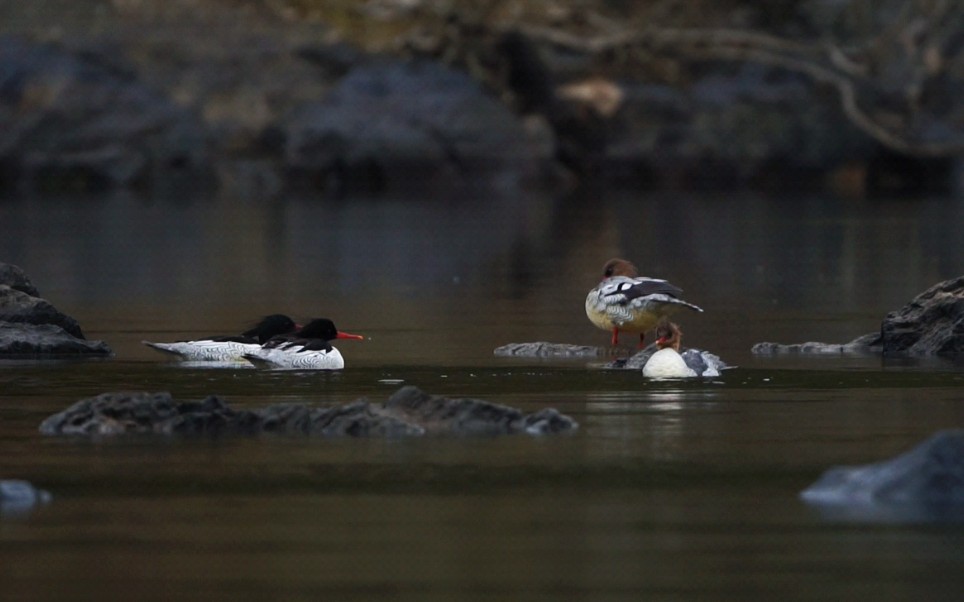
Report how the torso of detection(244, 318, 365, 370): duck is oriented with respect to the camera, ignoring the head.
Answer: to the viewer's right

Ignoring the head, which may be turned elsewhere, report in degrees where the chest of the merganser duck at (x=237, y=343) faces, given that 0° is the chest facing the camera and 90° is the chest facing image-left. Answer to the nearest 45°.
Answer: approximately 270°

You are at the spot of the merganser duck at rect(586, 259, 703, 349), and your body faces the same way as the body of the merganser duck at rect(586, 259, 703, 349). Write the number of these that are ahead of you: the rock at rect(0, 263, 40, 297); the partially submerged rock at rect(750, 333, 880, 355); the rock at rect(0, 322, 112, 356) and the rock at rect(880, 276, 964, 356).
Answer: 2

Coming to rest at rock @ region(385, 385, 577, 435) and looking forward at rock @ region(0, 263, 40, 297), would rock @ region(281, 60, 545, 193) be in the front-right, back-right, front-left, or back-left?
front-right

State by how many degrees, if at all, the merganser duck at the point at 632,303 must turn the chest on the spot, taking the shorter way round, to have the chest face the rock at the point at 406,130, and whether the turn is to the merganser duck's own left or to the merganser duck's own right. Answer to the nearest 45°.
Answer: approximately 90° to the merganser duck's own right

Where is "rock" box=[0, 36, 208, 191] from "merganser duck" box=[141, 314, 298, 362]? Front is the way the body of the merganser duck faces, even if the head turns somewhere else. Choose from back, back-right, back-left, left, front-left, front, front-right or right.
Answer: left

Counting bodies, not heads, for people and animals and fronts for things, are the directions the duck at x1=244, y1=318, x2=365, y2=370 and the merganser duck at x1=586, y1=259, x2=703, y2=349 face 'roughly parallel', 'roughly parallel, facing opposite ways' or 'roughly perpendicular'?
roughly parallel, facing opposite ways

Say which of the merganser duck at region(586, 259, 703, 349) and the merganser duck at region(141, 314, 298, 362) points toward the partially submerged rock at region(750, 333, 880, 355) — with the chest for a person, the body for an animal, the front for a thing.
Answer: the merganser duck at region(141, 314, 298, 362)

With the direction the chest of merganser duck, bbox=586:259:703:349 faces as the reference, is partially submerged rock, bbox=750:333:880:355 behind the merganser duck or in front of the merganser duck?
behind

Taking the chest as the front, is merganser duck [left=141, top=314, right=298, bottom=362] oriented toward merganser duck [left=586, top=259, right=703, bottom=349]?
yes

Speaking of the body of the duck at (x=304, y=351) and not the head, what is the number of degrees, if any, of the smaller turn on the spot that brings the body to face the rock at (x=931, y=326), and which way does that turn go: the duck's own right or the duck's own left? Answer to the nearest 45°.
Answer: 0° — it already faces it

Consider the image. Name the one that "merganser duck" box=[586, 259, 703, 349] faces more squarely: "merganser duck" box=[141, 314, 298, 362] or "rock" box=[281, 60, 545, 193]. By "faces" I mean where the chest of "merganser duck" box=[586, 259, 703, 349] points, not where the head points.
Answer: the merganser duck

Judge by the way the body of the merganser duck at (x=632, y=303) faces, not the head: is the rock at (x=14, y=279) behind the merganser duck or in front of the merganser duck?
in front

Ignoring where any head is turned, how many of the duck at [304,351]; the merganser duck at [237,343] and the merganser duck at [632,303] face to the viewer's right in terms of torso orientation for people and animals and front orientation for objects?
2

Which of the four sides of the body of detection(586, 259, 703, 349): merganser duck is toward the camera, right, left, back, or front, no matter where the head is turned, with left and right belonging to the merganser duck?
left

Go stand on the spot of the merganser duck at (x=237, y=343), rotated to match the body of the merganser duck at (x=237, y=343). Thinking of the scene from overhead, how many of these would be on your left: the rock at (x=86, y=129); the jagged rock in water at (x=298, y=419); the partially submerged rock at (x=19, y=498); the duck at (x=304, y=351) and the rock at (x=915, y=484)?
1

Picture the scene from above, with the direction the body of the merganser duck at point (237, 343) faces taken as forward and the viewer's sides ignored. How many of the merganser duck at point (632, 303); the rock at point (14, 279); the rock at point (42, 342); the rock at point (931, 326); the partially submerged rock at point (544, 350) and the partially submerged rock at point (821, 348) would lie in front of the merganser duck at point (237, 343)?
4

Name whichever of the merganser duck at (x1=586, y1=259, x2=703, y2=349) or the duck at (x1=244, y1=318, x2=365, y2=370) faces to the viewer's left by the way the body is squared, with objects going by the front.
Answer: the merganser duck

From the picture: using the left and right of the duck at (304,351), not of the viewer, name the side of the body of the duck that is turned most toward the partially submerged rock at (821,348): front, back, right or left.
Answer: front

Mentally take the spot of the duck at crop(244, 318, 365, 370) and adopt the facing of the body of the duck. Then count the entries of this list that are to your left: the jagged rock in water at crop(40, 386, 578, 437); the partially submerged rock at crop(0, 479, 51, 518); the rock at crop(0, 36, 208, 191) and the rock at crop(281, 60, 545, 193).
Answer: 2
